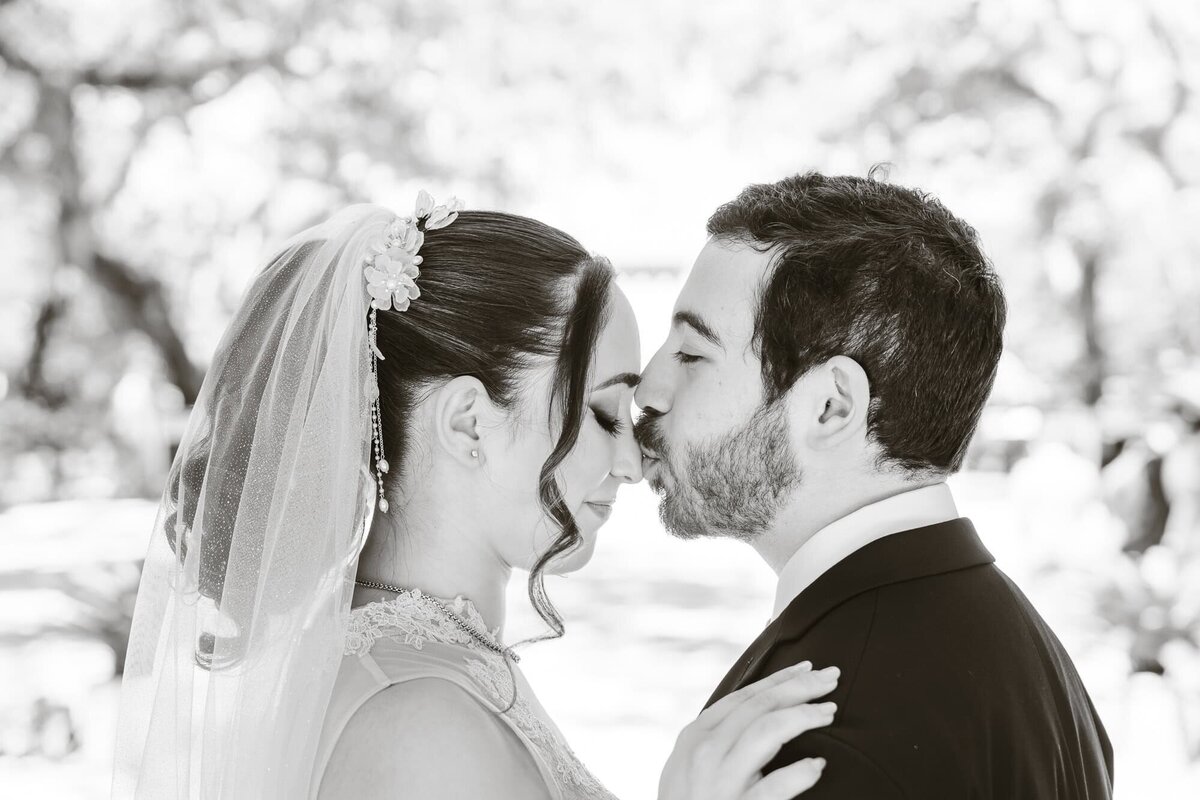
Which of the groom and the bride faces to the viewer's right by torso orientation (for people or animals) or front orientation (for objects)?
the bride

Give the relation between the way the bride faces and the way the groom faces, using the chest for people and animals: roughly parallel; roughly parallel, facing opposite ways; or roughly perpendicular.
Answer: roughly parallel, facing opposite ways

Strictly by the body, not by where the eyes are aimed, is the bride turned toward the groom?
yes

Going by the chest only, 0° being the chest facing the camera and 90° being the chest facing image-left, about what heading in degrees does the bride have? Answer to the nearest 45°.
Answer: approximately 270°

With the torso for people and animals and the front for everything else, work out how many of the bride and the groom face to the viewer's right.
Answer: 1

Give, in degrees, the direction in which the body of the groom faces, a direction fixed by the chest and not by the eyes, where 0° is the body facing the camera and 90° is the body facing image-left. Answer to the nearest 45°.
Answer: approximately 90°

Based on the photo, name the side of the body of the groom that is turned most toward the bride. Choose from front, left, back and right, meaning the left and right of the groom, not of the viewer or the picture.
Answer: front

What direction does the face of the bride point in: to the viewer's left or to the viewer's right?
to the viewer's right

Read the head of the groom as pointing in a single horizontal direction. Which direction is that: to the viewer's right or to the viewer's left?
to the viewer's left
